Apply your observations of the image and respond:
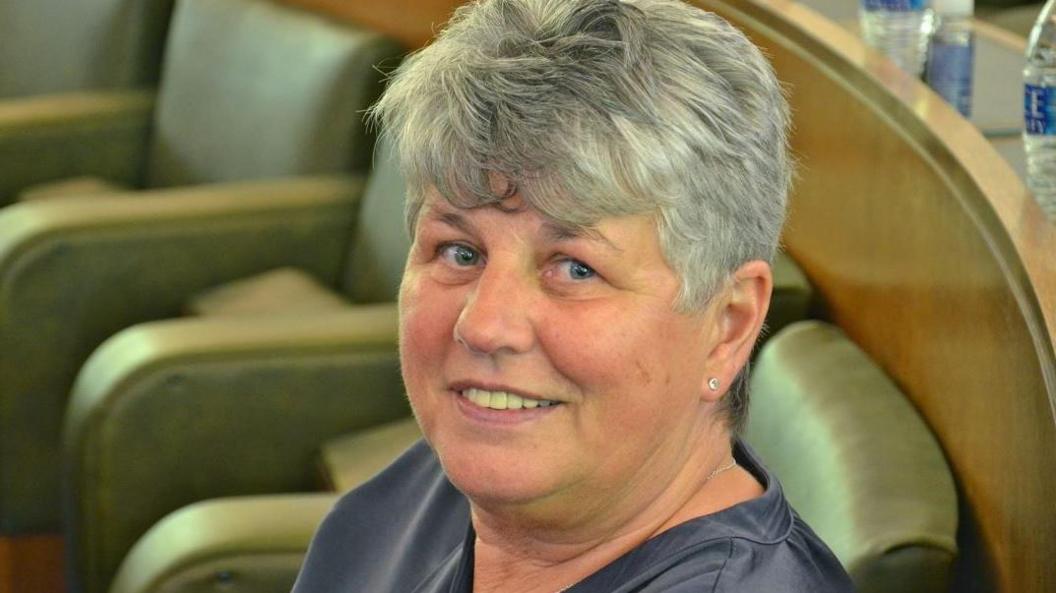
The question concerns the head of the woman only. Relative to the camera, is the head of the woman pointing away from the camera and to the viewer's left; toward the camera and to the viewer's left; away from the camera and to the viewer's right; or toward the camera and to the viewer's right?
toward the camera and to the viewer's left

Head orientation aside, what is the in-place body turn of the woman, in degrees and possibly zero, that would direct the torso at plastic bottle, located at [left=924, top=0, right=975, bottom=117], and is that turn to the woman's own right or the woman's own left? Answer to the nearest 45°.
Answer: approximately 180°

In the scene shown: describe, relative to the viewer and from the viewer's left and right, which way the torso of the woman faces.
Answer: facing the viewer and to the left of the viewer

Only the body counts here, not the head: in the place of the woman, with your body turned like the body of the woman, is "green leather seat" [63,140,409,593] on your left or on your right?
on your right

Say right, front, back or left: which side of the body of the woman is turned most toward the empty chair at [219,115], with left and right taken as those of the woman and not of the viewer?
right

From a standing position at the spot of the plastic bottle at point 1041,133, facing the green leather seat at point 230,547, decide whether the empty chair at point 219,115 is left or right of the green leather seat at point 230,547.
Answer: right
